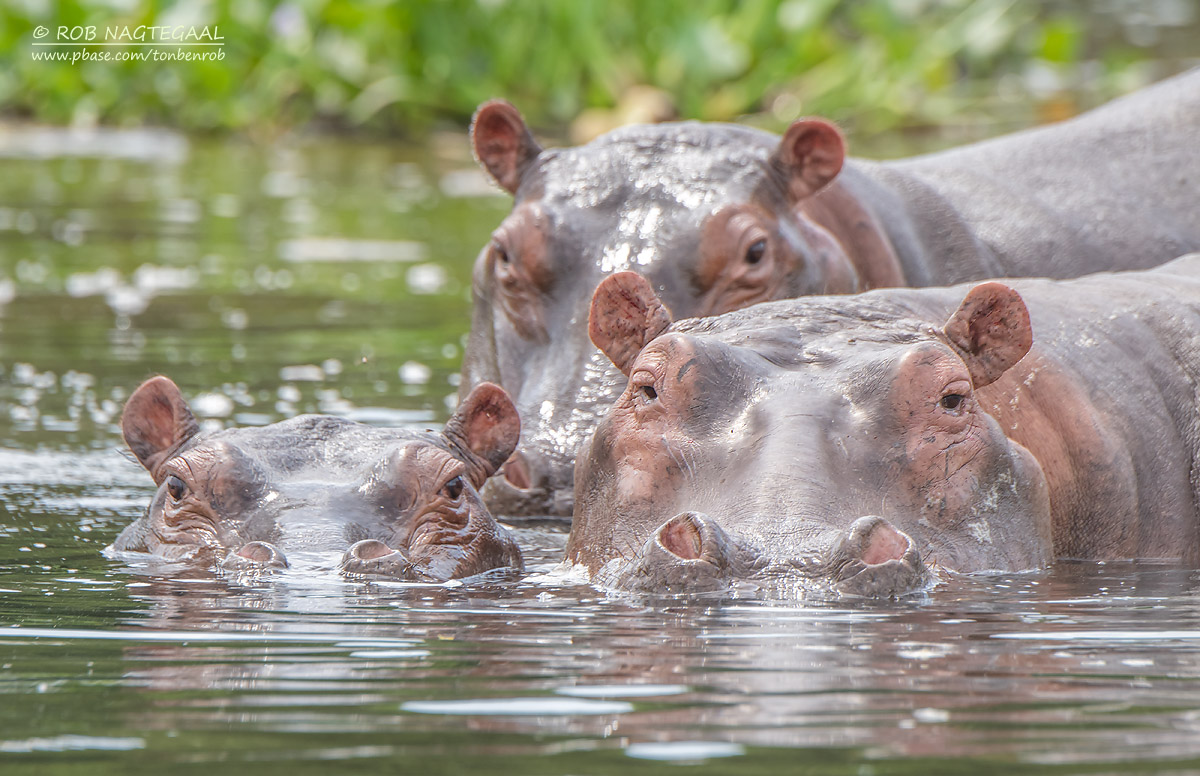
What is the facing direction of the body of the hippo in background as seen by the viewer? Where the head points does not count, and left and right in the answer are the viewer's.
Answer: facing the viewer and to the left of the viewer

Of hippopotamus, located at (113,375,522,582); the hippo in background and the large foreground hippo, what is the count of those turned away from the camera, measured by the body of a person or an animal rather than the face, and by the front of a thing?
0

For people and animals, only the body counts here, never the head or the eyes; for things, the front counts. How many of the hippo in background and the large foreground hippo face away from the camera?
0

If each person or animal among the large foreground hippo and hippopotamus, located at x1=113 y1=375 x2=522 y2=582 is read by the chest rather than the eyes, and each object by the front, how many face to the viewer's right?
0

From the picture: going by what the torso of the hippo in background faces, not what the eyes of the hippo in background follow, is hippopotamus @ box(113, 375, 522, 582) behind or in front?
in front

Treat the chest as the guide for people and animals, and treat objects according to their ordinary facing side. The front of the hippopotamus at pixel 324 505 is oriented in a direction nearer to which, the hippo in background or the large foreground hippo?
the large foreground hippo

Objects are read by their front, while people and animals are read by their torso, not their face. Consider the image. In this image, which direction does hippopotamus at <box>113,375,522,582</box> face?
toward the camera
